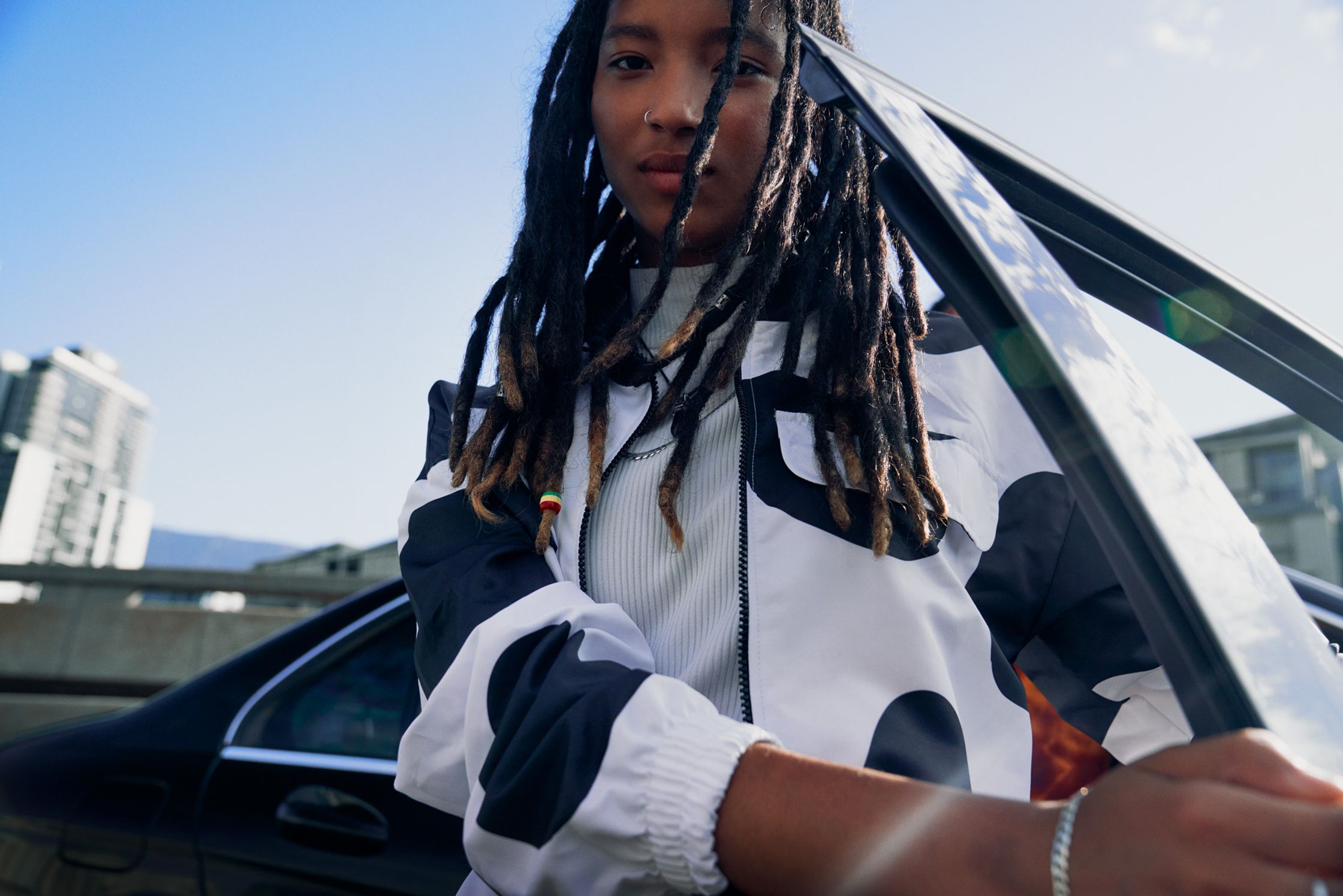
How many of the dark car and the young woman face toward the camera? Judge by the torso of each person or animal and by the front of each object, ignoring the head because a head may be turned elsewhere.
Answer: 1

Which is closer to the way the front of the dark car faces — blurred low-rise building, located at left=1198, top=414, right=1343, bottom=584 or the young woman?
the blurred low-rise building

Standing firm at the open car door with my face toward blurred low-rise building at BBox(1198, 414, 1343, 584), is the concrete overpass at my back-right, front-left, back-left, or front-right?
front-left

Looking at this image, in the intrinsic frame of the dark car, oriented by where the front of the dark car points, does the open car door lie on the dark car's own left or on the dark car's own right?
on the dark car's own right

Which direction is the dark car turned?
to the viewer's right

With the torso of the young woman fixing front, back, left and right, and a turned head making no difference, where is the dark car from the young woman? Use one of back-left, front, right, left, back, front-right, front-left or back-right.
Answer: back-right

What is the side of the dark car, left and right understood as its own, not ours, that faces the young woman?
right

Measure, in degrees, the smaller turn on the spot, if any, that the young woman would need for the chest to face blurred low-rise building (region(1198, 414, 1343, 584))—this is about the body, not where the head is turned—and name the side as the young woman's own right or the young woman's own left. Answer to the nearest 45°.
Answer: approximately 180°

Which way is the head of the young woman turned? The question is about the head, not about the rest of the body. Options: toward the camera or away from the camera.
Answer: toward the camera

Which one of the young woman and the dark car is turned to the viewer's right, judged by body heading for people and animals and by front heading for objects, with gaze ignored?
the dark car

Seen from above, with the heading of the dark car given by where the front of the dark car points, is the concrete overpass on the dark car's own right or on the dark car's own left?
on the dark car's own left

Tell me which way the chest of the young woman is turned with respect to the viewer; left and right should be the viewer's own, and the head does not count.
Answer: facing the viewer

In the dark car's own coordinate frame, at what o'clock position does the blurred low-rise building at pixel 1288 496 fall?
The blurred low-rise building is roughly at 11 o'clock from the dark car.
